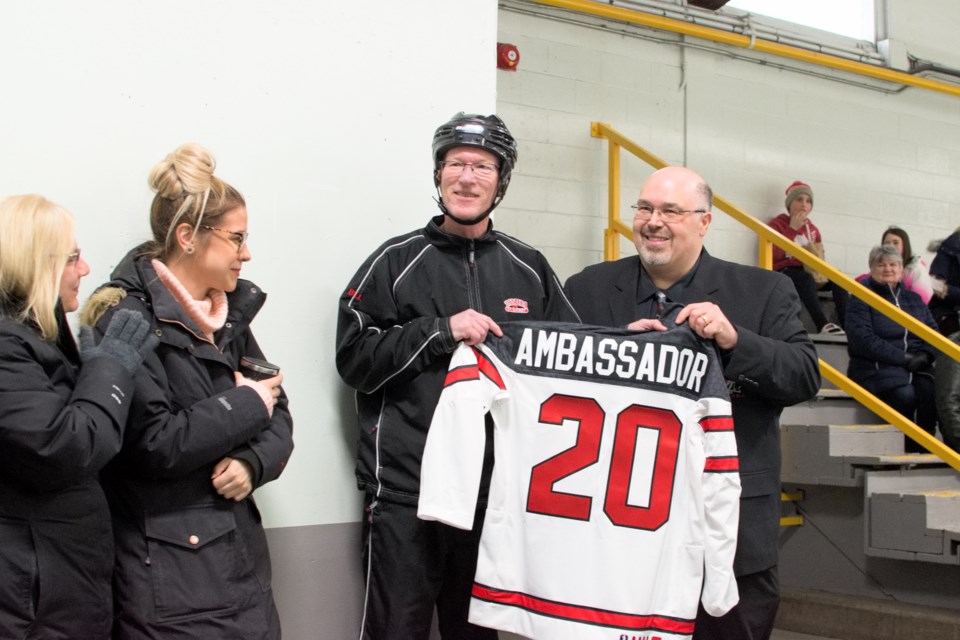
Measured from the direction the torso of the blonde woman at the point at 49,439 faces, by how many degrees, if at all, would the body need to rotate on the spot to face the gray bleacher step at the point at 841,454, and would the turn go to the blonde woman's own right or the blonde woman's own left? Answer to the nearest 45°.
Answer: approximately 45° to the blonde woman's own left

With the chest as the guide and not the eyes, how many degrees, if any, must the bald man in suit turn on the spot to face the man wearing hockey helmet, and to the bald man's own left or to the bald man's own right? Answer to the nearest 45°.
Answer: approximately 45° to the bald man's own right

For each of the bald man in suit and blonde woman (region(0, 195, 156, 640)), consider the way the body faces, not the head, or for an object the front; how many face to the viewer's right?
1

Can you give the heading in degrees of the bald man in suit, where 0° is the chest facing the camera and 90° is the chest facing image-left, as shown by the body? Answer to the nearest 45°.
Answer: approximately 45°

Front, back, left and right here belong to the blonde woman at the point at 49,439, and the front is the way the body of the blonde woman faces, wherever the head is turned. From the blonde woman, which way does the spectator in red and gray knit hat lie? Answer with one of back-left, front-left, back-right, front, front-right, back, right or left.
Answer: front-left

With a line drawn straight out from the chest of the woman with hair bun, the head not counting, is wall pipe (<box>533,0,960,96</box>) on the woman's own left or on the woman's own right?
on the woman's own left

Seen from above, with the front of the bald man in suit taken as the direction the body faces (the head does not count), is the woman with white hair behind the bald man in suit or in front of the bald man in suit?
behind

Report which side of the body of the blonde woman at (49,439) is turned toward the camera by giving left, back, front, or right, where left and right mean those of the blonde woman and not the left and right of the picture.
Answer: right

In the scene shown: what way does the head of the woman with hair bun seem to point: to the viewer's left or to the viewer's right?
to the viewer's right
